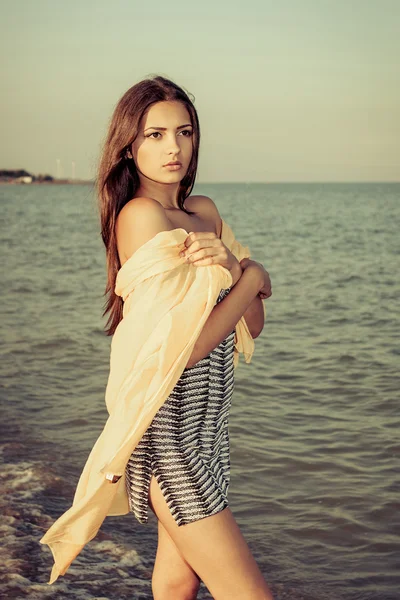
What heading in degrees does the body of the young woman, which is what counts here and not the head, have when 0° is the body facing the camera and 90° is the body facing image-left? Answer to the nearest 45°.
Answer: approximately 315°
